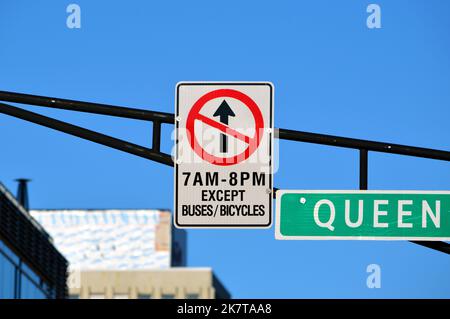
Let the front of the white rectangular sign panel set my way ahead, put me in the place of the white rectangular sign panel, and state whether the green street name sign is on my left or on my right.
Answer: on my left

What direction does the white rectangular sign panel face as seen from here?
toward the camera

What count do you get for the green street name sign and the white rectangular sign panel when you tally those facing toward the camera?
2

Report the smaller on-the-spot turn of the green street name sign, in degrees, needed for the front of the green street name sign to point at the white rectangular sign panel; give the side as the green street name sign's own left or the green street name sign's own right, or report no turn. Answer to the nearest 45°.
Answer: approximately 45° to the green street name sign's own right

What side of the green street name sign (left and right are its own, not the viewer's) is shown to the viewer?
front
